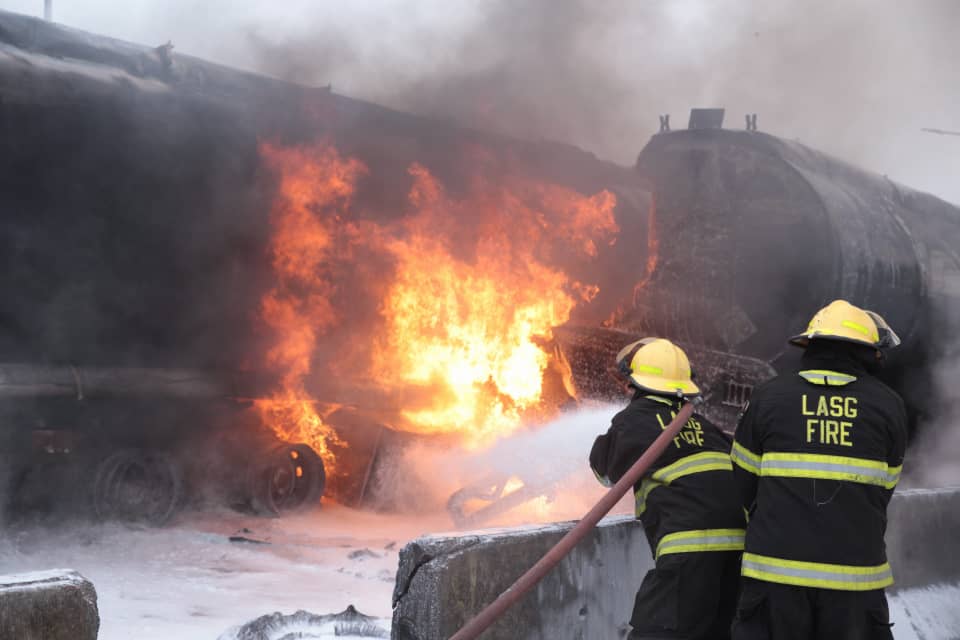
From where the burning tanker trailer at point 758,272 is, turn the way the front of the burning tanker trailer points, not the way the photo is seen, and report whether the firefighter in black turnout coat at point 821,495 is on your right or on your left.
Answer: on your right

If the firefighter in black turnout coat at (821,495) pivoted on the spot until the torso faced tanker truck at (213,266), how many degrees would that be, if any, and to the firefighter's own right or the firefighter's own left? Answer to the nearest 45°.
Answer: approximately 45° to the firefighter's own left

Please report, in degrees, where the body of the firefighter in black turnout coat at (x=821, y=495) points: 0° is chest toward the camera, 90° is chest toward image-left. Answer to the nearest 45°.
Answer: approximately 180°

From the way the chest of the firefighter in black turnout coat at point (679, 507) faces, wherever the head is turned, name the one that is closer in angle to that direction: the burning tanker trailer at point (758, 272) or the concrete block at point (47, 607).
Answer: the burning tanker trailer

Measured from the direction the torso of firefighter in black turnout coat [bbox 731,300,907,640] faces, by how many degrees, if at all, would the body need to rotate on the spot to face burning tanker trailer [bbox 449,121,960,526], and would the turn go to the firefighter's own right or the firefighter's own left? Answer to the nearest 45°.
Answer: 0° — they already face it

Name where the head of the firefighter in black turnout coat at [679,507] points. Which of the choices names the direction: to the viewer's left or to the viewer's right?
to the viewer's left

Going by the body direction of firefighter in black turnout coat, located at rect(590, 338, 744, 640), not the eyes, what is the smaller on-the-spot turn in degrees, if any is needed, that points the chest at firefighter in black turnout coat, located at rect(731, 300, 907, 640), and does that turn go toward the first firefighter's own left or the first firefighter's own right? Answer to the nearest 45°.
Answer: approximately 180°

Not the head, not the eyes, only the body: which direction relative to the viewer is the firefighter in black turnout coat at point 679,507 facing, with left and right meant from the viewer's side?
facing away from the viewer and to the left of the viewer

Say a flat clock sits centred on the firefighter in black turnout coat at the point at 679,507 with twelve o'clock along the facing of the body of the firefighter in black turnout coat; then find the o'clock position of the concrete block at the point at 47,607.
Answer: The concrete block is roughly at 9 o'clock from the firefighter in black turnout coat.
